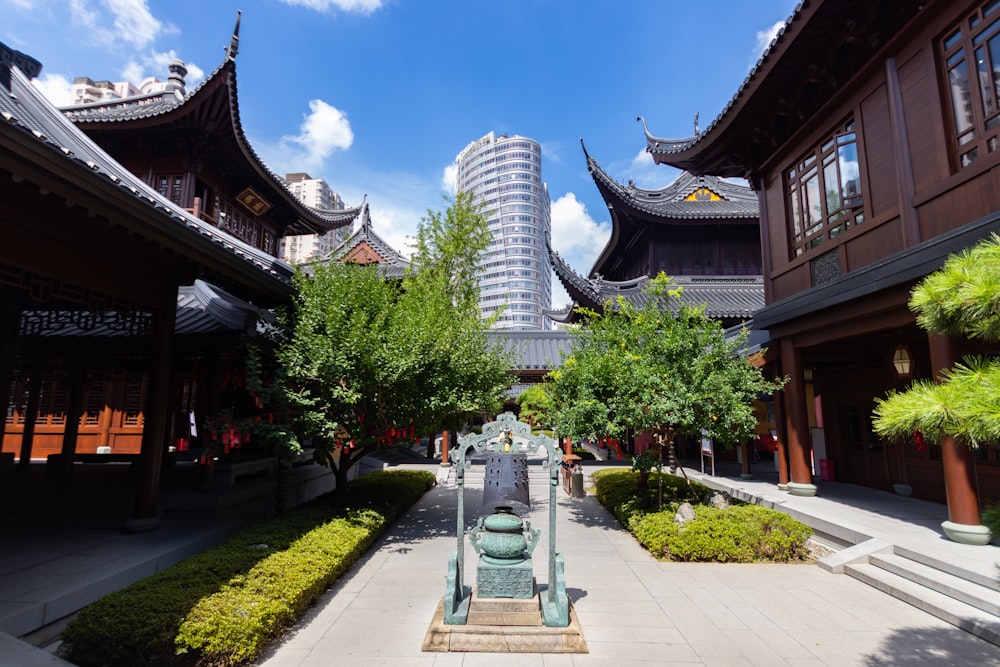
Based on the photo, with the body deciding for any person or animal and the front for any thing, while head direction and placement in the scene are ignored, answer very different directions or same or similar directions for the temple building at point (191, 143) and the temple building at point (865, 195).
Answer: very different directions

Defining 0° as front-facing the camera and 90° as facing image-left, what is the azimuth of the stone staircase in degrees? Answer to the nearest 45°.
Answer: approximately 45°

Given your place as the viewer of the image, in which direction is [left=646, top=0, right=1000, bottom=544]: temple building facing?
facing the viewer and to the left of the viewer

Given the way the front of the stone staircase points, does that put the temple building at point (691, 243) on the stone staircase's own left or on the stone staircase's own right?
on the stone staircase's own right

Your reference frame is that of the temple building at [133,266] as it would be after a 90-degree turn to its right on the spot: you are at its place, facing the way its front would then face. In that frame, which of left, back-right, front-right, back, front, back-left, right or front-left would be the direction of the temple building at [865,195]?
left

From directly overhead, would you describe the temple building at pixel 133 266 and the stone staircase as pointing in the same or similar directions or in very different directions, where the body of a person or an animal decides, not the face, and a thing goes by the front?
very different directions

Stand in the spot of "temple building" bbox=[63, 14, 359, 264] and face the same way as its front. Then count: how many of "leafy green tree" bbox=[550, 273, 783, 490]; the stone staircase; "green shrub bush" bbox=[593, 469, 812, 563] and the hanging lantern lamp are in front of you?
4

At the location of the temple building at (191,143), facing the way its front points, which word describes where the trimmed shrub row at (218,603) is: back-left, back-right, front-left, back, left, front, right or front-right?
front-right

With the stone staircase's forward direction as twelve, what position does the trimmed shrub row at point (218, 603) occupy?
The trimmed shrub row is roughly at 12 o'clock from the stone staircase.

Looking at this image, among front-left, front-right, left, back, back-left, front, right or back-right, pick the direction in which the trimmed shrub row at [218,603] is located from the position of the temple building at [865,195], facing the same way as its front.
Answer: front

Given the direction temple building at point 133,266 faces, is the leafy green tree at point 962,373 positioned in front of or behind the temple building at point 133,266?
in front

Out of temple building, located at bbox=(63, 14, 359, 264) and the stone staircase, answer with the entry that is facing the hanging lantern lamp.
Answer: the temple building

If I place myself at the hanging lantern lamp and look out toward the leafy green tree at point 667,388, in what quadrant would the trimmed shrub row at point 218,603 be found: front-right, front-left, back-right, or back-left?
front-left

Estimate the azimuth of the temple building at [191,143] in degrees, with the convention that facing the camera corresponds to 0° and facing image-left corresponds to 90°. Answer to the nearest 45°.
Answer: approximately 315°

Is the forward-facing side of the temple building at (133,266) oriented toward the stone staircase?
yes

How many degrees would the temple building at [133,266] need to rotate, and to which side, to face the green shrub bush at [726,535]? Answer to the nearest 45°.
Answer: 0° — it already faces it

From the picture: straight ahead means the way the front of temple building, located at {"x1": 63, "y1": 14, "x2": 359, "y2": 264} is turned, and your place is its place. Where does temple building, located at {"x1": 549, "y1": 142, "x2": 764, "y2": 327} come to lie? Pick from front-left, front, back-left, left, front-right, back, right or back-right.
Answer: front-left

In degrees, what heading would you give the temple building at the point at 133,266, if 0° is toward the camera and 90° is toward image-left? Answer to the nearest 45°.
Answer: approximately 315°
